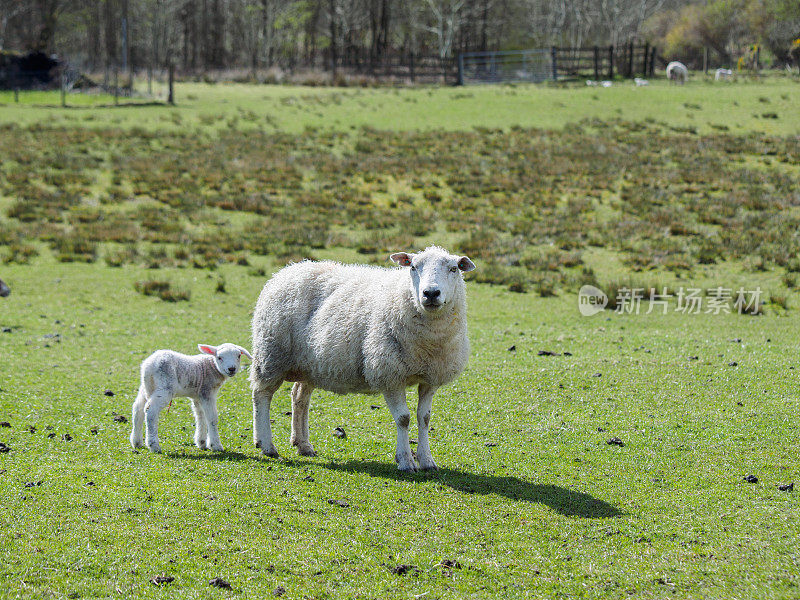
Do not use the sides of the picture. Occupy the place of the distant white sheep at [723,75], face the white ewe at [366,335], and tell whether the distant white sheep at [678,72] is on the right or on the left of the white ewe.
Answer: right

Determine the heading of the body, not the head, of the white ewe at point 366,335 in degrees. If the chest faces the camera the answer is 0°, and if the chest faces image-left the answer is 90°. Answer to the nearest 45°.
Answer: approximately 315°

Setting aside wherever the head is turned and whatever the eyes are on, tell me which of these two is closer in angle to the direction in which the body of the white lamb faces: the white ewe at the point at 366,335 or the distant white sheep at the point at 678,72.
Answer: the white ewe

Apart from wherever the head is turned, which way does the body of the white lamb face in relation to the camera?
to the viewer's right

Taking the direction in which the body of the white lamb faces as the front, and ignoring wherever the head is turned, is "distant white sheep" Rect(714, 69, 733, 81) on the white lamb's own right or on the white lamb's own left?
on the white lamb's own left

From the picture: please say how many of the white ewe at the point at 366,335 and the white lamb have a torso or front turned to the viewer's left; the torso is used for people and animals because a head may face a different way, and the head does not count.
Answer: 0

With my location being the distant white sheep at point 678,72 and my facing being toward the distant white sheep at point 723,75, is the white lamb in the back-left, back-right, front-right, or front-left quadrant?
back-right

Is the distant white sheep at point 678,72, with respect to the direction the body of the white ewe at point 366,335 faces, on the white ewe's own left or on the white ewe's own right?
on the white ewe's own left

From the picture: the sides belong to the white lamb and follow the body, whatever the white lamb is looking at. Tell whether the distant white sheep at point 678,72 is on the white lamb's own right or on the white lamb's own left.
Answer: on the white lamb's own left
